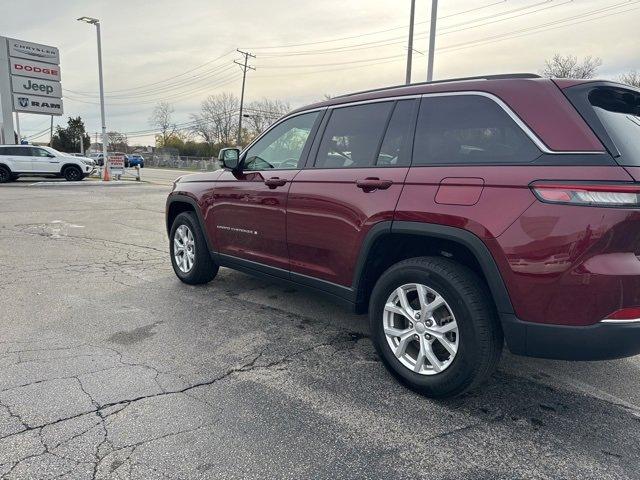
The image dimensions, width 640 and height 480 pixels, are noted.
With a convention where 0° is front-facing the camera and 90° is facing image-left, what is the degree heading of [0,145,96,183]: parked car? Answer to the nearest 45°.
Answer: approximately 270°

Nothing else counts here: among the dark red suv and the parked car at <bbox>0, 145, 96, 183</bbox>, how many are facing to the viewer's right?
1

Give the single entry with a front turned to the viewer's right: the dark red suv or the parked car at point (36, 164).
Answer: the parked car

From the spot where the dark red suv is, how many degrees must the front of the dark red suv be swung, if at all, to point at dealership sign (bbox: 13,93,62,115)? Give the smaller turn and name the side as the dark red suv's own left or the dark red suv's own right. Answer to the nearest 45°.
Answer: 0° — it already faces it

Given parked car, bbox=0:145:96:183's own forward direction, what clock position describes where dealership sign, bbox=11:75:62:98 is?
The dealership sign is roughly at 9 o'clock from the parked car.

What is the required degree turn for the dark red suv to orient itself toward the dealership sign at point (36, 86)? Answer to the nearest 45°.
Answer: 0° — it already faces it

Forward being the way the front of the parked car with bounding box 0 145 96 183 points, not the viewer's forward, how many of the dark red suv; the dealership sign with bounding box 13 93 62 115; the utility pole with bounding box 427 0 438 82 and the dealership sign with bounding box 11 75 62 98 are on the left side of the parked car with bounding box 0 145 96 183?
2

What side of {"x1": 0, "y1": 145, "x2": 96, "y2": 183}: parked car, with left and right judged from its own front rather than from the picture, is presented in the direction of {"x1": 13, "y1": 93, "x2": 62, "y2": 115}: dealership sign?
left

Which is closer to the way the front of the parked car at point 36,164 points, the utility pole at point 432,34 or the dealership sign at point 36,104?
the utility pole

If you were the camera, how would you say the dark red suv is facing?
facing away from the viewer and to the left of the viewer

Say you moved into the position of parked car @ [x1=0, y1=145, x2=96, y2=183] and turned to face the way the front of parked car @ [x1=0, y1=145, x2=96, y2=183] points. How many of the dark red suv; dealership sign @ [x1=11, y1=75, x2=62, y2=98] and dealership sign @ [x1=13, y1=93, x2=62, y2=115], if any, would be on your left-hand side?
2

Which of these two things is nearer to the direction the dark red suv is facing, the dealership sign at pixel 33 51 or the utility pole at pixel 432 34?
the dealership sign
